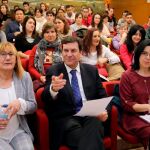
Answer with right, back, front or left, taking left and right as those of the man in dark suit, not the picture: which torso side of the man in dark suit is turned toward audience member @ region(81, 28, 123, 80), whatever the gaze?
back

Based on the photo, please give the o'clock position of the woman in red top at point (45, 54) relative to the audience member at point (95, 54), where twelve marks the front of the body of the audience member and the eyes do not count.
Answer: The woman in red top is roughly at 4 o'clock from the audience member.

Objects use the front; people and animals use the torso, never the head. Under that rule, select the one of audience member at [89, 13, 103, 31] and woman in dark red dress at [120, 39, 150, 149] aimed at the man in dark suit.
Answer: the audience member

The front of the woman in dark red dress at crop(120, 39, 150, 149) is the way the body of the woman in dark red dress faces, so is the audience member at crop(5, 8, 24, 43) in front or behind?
behind

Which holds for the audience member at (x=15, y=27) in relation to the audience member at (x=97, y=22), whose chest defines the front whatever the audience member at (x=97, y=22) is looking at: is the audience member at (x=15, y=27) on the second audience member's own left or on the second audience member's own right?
on the second audience member's own right

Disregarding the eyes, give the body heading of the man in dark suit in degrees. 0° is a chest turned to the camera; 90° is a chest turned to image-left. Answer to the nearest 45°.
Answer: approximately 0°

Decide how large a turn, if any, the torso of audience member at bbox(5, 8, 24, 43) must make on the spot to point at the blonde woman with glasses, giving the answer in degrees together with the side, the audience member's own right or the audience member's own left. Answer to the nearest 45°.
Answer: approximately 45° to the audience member's own right

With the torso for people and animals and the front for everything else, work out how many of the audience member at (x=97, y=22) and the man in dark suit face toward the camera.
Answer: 2

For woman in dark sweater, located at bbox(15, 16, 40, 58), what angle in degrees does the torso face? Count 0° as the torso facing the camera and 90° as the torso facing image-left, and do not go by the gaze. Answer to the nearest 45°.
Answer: approximately 315°
